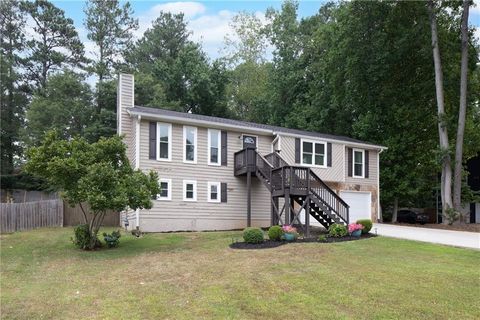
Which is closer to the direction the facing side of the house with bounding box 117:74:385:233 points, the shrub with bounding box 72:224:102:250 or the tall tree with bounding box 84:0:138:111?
the shrub

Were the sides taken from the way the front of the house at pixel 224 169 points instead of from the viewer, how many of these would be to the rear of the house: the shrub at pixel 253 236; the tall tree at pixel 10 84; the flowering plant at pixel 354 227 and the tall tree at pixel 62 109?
2

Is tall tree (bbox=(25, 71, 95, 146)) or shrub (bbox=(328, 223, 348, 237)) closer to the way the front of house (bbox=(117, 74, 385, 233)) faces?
the shrub

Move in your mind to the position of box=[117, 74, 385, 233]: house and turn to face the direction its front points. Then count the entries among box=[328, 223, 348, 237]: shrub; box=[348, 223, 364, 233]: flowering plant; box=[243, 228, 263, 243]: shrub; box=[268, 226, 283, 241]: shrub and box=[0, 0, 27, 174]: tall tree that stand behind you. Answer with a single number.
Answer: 1

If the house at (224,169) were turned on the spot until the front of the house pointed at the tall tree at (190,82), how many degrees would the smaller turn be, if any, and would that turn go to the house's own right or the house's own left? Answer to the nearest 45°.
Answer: approximately 135° to the house's own left

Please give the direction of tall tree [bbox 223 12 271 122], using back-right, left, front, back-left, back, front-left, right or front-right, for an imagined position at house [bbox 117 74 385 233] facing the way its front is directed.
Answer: back-left

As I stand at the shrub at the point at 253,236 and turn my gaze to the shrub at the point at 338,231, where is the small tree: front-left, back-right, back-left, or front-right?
back-left

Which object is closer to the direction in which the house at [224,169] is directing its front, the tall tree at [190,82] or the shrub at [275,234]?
the shrub

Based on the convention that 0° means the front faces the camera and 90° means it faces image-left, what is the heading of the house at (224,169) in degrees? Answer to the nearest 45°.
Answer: approximately 315°

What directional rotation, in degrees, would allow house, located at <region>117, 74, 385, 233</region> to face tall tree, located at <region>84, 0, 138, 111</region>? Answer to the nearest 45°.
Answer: approximately 180°

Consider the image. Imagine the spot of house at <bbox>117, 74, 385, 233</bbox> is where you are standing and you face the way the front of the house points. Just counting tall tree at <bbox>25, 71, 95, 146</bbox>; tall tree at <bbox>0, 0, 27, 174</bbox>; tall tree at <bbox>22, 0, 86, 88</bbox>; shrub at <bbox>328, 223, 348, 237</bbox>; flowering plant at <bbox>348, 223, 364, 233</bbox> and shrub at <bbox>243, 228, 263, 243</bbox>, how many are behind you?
3

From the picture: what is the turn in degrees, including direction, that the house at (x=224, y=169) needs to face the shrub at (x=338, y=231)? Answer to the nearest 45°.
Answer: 0° — it already faces it

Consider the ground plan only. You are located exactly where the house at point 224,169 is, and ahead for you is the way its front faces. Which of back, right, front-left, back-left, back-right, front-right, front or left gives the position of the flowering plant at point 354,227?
front

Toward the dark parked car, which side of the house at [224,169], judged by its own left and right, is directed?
left

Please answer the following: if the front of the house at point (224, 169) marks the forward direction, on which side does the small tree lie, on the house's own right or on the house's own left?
on the house's own right

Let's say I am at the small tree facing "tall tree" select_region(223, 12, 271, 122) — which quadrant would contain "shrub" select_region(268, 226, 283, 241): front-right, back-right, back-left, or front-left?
front-right
